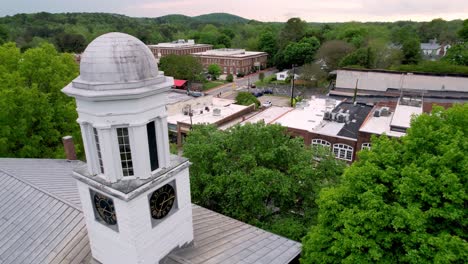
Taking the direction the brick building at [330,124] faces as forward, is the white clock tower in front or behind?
in front

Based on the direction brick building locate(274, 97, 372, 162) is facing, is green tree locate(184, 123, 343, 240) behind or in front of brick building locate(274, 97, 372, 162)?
in front

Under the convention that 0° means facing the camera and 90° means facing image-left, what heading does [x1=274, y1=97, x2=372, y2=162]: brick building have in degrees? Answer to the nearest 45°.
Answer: approximately 45°

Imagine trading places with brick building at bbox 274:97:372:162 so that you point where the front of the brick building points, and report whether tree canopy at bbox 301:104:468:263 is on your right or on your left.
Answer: on your left

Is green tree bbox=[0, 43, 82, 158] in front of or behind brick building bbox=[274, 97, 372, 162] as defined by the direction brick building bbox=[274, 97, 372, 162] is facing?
in front

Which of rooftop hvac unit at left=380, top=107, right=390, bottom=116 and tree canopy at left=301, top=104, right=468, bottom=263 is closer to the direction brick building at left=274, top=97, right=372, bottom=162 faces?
the tree canopy
